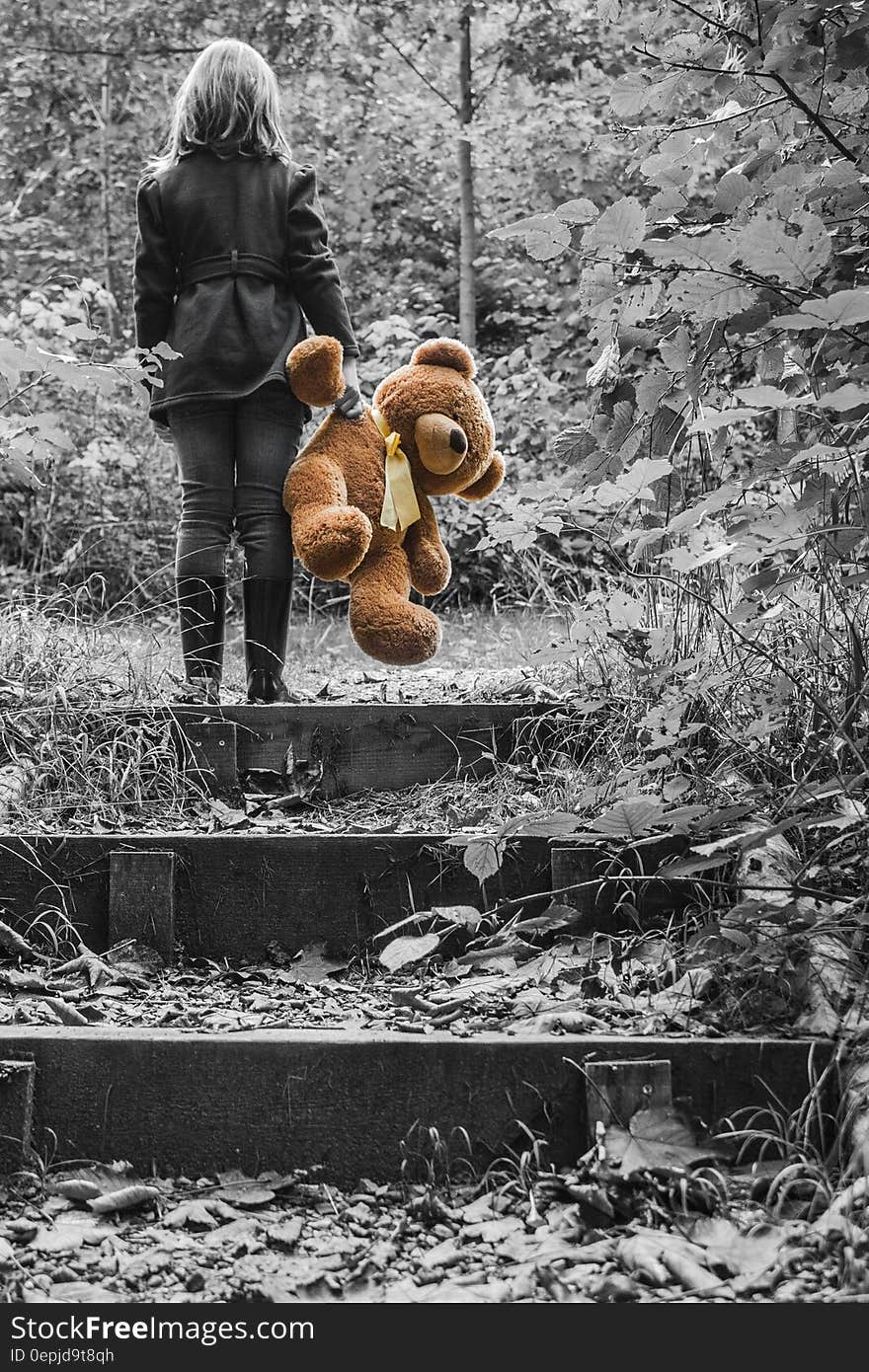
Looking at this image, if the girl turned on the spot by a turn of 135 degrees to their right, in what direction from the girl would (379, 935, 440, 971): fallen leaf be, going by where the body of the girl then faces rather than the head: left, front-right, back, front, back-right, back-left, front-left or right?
front-right

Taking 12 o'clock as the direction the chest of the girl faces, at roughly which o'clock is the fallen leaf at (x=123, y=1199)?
The fallen leaf is roughly at 6 o'clock from the girl.

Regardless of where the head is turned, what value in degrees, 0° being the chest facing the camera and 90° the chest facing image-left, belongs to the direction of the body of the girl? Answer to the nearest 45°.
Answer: approximately 180°

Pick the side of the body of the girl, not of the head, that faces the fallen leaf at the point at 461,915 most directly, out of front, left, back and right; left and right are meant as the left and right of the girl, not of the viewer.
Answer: back

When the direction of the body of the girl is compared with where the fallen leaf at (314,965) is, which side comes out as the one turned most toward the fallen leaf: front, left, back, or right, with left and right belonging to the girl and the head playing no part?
back

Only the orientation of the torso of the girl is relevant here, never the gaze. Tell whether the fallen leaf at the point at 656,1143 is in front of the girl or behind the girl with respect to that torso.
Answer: behind

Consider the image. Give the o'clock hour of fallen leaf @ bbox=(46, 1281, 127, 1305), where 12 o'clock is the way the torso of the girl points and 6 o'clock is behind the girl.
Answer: The fallen leaf is roughly at 6 o'clock from the girl.

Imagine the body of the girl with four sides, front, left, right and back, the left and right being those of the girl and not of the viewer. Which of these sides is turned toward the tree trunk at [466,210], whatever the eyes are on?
front

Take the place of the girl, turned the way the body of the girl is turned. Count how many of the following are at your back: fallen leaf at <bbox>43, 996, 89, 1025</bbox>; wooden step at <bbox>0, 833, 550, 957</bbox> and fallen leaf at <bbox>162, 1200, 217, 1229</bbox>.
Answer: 3

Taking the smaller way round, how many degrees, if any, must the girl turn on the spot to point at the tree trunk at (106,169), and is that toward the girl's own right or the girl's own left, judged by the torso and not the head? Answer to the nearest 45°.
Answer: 0° — they already face it

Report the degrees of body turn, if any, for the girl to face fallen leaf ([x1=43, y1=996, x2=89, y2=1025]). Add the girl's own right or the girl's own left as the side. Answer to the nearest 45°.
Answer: approximately 180°

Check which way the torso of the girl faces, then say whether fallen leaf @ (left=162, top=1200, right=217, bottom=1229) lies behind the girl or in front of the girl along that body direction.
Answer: behind

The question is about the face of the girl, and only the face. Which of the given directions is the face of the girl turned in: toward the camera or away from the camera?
away from the camera
